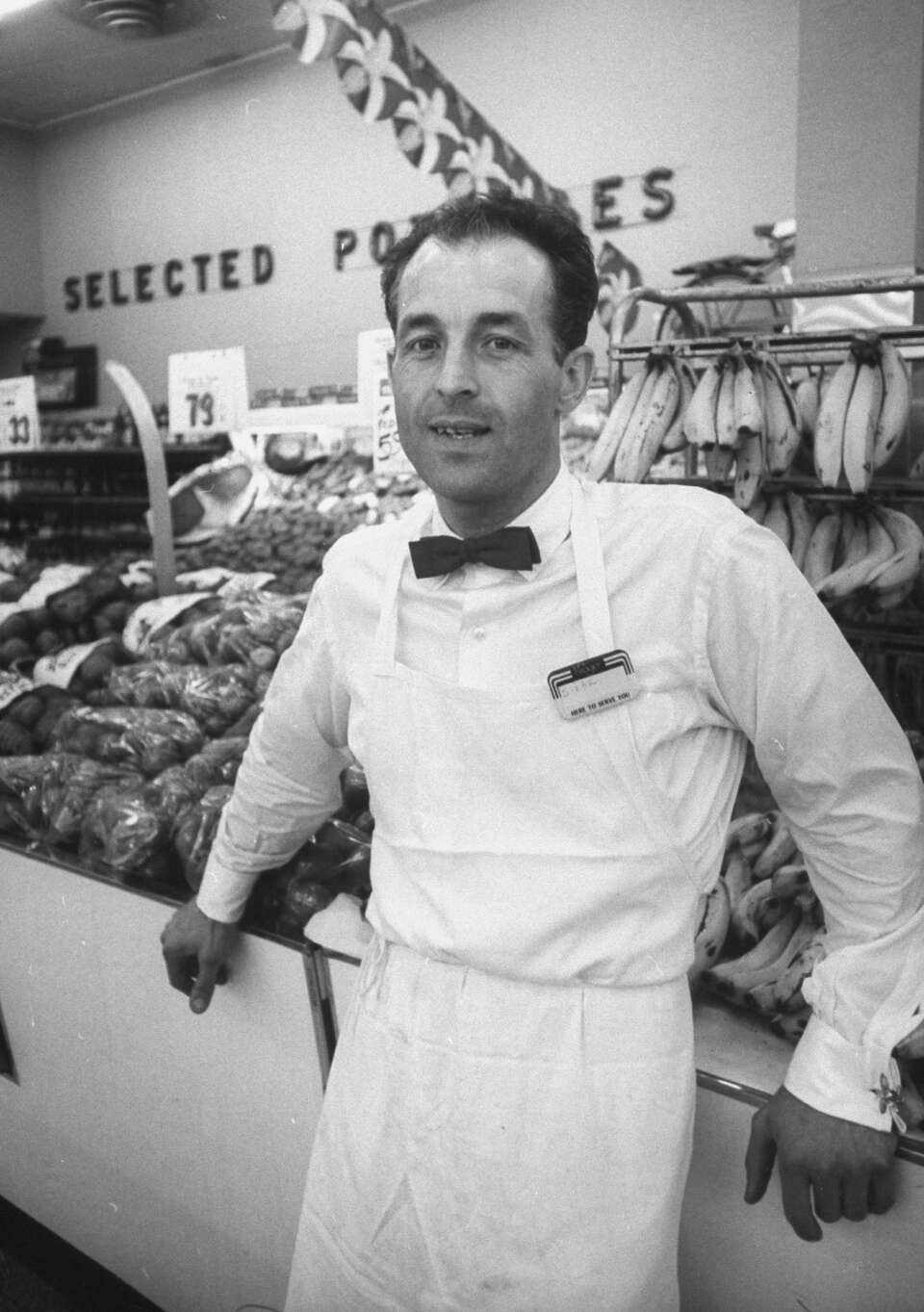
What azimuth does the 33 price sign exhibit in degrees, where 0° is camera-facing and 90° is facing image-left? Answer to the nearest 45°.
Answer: approximately 0°

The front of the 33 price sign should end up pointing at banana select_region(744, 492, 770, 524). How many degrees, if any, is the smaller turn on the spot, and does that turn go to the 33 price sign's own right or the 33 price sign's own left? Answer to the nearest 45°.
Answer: approximately 45° to the 33 price sign's own left

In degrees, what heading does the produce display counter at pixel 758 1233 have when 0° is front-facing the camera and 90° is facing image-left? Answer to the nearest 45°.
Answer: approximately 45°

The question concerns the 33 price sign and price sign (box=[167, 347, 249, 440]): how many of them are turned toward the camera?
2

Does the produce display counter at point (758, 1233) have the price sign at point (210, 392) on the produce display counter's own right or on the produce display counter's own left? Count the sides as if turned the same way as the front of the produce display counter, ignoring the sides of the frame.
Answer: on the produce display counter's own right

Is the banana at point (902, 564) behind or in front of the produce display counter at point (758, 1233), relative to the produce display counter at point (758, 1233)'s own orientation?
behind
